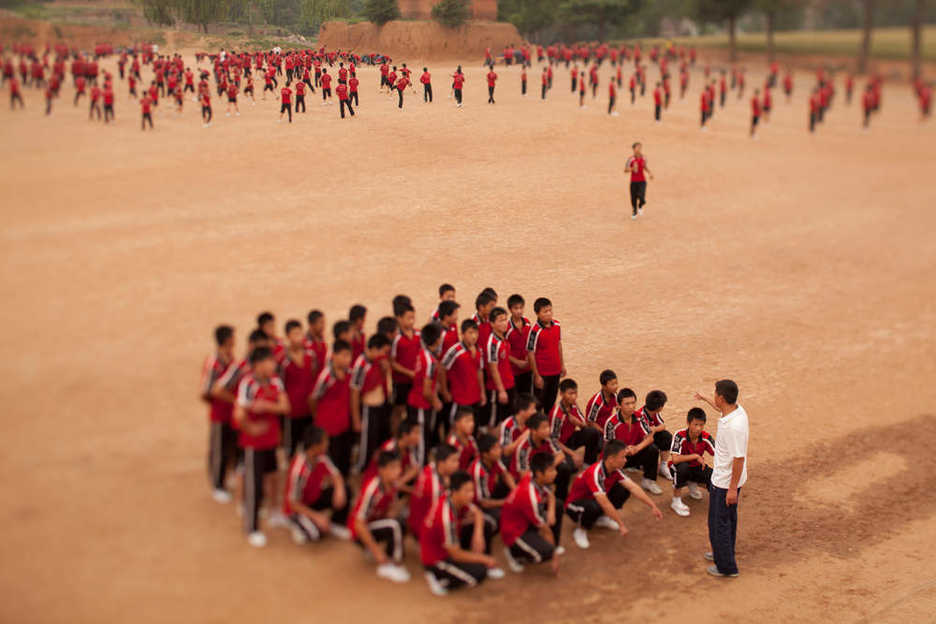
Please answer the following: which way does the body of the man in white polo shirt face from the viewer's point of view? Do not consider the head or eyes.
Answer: to the viewer's left

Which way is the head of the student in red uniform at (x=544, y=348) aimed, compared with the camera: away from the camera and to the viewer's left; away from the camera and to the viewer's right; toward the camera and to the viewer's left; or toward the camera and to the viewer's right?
toward the camera and to the viewer's right

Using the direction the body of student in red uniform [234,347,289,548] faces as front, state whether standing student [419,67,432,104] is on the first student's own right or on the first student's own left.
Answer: on the first student's own left

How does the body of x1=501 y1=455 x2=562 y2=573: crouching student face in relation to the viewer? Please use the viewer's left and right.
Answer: facing to the right of the viewer

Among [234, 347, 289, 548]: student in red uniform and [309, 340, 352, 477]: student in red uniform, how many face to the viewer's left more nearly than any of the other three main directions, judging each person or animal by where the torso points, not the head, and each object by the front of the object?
0

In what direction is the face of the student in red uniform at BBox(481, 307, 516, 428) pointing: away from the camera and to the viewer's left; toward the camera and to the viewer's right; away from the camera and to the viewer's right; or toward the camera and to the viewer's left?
toward the camera and to the viewer's right

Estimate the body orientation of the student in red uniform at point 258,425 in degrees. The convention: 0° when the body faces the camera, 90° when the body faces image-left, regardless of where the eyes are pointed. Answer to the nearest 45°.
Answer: approximately 315°

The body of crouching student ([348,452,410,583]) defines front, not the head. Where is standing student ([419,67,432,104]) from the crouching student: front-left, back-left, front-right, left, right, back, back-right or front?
left

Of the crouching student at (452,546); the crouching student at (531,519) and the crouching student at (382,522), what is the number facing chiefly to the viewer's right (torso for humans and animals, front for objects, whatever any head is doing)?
3

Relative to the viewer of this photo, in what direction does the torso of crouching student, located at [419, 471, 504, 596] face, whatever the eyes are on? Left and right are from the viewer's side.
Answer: facing to the right of the viewer

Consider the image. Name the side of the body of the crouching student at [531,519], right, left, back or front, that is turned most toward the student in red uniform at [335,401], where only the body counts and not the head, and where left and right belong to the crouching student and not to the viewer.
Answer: back
